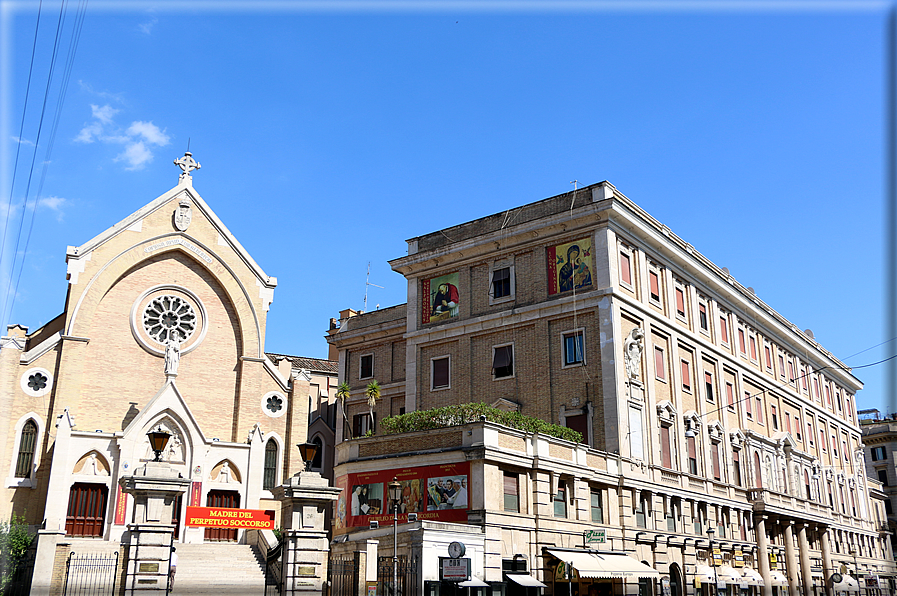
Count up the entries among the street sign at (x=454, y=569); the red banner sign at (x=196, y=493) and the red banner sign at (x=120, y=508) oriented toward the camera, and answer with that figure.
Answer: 3

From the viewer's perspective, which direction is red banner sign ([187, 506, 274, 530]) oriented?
toward the camera

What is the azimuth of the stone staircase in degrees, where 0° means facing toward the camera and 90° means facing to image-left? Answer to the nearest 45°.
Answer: approximately 0°

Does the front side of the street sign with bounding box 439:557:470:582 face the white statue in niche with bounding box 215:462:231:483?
no

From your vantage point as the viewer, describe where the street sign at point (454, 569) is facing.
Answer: facing the viewer

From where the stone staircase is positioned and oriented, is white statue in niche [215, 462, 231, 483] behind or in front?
behind

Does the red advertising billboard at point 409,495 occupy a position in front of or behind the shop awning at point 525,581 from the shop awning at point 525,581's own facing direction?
behind

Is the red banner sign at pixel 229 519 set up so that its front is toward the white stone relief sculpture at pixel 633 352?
no

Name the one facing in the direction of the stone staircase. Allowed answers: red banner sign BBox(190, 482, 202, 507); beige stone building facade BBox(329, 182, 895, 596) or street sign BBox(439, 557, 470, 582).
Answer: the red banner sign

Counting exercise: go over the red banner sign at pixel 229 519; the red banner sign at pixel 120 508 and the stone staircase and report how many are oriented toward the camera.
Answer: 3

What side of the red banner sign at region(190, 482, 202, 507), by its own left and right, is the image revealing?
front

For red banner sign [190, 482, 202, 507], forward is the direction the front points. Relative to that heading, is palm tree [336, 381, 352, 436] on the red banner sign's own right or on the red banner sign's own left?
on the red banner sign's own left

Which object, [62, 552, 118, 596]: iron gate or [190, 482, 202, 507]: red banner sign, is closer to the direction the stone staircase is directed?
the iron gate

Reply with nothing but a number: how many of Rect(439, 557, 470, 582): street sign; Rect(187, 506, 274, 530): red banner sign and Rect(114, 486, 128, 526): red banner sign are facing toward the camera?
3

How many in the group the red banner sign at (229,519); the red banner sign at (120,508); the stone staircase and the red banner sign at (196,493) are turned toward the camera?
4

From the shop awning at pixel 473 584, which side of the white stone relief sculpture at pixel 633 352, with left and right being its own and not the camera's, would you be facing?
right

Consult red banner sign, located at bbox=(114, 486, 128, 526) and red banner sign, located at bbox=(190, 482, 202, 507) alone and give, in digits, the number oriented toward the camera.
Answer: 2

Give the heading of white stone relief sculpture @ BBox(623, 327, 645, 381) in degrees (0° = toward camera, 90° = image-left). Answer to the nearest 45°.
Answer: approximately 315°
